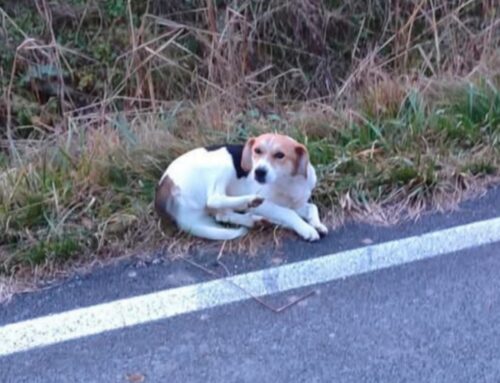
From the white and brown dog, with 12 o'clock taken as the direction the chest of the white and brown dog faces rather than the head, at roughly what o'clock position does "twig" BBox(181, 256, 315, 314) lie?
The twig is roughly at 1 o'clock from the white and brown dog.

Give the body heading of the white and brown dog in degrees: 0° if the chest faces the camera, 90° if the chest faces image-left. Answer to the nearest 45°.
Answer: approximately 315°
